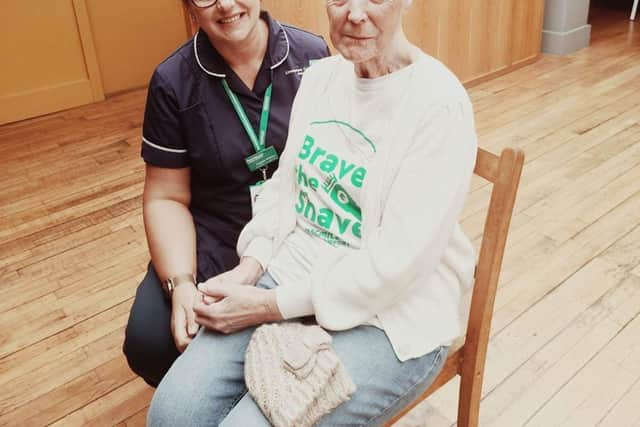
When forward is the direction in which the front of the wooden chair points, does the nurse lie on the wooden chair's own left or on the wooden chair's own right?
on the wooden chair's own right

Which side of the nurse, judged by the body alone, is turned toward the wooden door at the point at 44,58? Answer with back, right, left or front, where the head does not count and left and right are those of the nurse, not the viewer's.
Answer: back

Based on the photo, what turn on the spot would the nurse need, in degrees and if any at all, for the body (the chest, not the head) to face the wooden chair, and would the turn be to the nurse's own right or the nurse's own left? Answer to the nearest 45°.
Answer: approximately 45° to the nurse's own left

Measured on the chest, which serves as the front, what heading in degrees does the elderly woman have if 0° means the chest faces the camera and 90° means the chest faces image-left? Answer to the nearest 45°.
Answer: approximately 45°

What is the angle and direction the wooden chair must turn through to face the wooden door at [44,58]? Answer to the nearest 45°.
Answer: approximately 90° to its right
